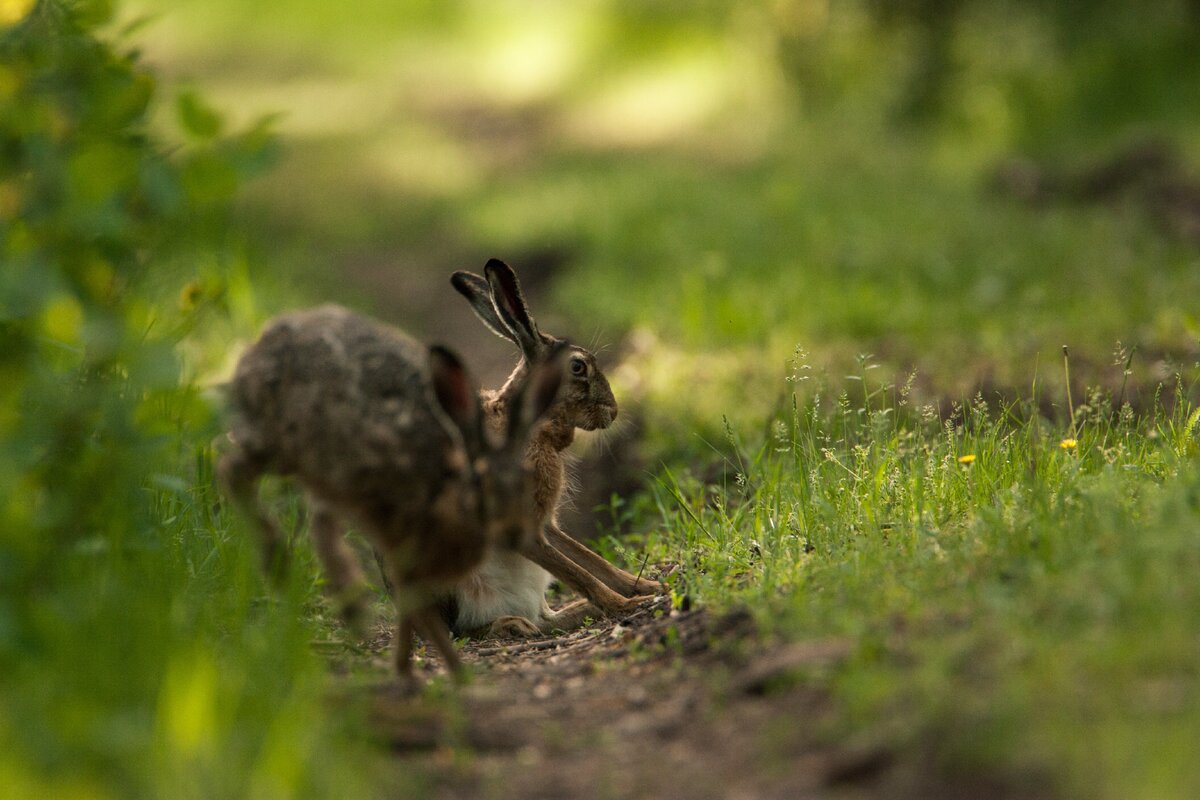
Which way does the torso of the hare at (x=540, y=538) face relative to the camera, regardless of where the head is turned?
to the viewer's right

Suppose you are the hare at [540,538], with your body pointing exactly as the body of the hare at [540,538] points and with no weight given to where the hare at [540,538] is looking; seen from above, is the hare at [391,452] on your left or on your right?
on your right
